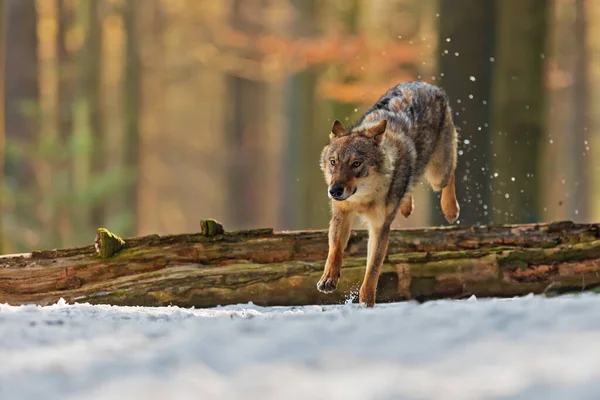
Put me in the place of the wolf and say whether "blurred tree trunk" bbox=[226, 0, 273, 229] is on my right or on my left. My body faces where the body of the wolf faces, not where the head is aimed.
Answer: on my right

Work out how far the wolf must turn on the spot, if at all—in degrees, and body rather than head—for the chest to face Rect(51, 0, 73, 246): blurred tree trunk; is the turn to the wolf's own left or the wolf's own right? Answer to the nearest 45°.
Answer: approximately 90° to the wolf's own right

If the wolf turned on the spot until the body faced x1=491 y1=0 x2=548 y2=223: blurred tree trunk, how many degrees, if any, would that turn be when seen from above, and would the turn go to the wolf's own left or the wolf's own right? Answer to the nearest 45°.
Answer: approximately 135° to the wolf's own right

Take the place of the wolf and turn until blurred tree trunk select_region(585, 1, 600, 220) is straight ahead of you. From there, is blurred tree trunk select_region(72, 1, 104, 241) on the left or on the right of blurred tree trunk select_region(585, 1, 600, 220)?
left

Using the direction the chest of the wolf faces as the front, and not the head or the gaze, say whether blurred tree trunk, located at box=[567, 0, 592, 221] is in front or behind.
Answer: behind

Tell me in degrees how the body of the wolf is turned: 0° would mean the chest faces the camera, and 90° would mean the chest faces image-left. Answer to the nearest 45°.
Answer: approximately 45°

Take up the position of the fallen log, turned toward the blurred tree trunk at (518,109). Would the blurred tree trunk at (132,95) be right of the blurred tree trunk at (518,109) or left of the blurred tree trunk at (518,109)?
left

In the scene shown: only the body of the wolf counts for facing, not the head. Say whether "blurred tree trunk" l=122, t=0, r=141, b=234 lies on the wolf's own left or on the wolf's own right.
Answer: on the wolf's own right

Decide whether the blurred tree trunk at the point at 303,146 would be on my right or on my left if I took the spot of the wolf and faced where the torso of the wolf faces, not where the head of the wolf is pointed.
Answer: on my right

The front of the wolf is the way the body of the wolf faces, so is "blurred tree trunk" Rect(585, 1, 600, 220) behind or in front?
behind
